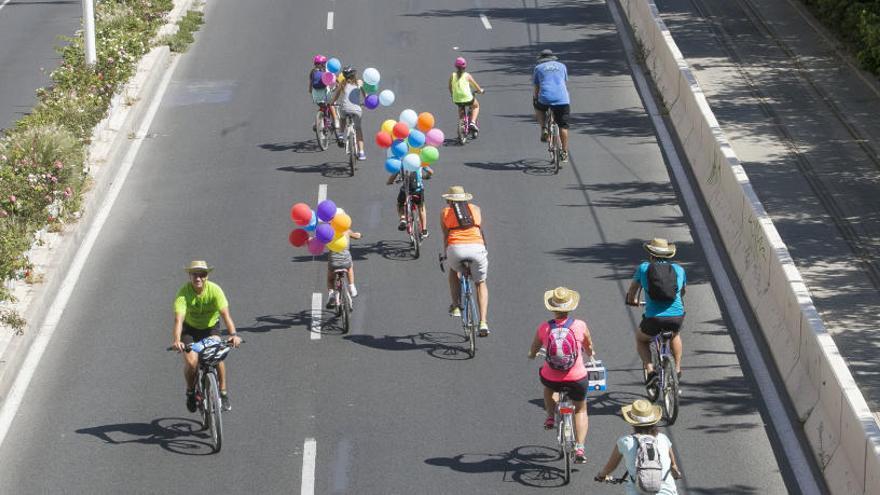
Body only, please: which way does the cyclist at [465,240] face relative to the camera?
away from the camera

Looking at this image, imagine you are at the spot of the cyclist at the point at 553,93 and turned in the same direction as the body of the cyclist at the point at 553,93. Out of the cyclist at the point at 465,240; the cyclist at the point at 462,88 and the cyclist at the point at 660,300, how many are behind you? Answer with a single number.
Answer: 2

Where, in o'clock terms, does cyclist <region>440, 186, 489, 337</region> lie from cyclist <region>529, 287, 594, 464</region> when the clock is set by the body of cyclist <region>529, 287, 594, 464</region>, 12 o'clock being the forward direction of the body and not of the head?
cyclist <region>440, 186, 489, 337</region> is roughly at 11 o'clock from cyclist <region>529, 287, 594, 464</region>.

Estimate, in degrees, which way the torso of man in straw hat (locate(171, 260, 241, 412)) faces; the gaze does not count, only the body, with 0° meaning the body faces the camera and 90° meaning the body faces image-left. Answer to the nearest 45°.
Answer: approximately 0°

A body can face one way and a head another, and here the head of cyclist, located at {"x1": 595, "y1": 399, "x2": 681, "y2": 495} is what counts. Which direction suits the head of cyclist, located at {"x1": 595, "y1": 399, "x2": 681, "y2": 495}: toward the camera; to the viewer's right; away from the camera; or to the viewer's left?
away from the camera

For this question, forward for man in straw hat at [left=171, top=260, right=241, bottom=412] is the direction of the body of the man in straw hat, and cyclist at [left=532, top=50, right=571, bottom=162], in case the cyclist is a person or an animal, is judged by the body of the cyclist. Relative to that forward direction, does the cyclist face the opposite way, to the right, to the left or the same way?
the opposite way

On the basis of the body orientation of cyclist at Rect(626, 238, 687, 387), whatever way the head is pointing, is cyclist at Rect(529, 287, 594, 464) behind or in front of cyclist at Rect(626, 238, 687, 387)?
behind

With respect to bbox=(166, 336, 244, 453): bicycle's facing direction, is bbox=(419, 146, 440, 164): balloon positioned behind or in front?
behind

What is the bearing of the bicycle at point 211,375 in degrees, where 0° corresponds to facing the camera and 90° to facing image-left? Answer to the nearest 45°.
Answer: approximately 0°

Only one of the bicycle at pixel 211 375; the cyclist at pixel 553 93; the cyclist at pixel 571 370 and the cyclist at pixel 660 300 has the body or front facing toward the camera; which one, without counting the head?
the bicycle

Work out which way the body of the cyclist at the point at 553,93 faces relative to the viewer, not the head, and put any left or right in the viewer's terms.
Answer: facing away from the viewer

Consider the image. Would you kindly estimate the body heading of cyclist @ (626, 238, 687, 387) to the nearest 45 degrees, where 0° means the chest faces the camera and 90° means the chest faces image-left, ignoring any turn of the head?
approximately 180°

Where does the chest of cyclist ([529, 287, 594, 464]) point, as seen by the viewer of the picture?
away from the camera
